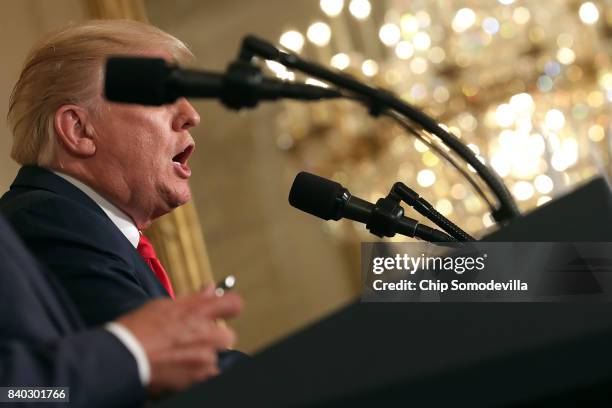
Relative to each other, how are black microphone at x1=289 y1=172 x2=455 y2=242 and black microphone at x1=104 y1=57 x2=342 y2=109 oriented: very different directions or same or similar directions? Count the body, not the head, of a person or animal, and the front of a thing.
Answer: same or similar directions

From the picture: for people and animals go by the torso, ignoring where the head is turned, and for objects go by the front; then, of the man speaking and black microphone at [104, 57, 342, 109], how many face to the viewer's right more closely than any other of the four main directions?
1

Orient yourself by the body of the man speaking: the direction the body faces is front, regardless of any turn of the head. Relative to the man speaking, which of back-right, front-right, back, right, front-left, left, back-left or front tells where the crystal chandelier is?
front-left

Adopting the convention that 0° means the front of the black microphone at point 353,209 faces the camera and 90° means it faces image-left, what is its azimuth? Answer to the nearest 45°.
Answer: approximately 90°

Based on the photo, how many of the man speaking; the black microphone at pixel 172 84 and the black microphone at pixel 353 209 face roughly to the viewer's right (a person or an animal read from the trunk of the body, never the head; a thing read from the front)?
1

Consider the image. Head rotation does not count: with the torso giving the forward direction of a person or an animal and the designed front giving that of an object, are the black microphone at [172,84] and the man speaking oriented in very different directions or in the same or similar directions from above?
very different directions

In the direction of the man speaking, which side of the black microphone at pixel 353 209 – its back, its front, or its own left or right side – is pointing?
front

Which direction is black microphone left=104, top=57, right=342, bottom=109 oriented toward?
to the viewer's left

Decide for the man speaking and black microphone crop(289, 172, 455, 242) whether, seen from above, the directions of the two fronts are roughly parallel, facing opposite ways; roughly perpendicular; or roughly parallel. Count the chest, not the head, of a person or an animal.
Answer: roughly parallel, facing opposite ways

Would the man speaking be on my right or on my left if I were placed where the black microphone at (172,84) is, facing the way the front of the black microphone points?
on my right

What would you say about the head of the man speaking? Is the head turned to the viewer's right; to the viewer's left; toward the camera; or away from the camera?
to the viewer's right

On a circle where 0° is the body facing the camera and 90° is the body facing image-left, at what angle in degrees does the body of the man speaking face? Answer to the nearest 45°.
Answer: approximately 270°

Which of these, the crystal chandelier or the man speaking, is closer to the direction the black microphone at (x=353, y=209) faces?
the man speaking
